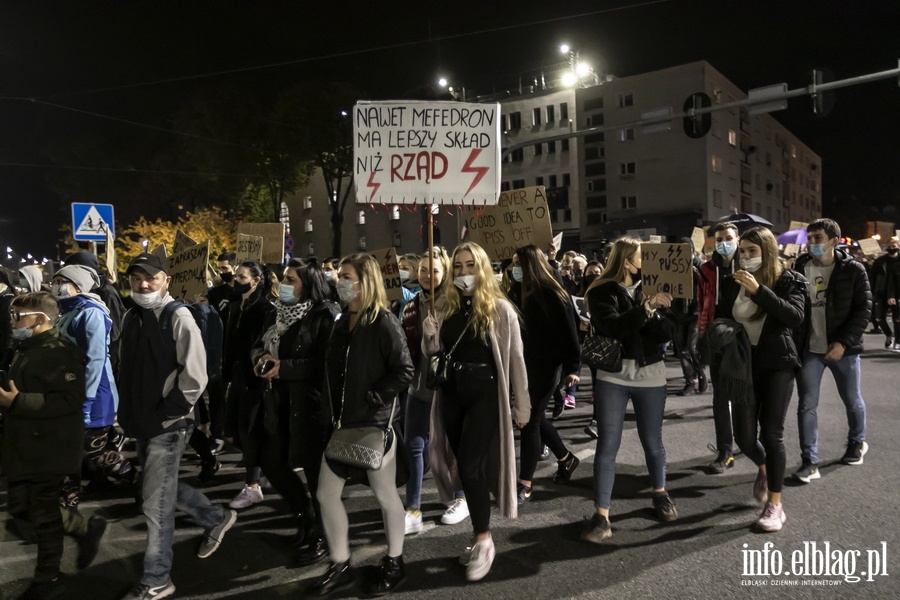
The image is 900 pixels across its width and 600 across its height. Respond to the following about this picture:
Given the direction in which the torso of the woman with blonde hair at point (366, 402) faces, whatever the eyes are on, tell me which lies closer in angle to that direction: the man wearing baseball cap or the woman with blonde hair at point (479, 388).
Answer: the man wearing baseball cap

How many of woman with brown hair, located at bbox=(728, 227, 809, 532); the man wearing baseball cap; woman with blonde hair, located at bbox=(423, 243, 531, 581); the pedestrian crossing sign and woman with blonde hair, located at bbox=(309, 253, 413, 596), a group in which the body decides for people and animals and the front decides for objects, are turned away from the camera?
0

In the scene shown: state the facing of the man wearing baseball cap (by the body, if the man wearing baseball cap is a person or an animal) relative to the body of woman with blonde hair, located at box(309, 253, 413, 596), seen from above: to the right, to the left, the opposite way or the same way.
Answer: the same way

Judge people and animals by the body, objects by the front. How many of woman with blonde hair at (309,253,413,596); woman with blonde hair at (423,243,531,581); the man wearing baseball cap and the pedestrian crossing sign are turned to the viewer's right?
0

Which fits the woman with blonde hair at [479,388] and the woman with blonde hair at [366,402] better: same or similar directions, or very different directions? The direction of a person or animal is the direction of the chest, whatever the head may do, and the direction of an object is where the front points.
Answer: same or similar directions

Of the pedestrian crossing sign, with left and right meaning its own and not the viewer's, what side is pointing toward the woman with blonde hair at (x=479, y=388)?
front

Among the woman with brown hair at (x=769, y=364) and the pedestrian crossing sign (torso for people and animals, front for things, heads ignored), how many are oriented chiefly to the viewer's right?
0

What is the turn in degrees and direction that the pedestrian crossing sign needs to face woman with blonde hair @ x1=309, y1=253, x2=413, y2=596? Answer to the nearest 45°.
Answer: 0° — it already faces them

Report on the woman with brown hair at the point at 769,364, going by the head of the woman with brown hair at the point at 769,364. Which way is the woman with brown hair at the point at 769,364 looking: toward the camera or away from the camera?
toward the camera

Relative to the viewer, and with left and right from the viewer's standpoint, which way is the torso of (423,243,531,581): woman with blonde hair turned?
facing the viewer and to the left of the viewer

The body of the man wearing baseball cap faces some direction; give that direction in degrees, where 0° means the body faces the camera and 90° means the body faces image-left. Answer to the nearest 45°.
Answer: approximately 45°

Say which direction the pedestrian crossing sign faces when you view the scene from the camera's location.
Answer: facing the viewer

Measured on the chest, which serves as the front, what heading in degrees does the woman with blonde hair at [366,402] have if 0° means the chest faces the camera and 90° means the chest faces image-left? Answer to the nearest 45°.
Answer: approximately 45°

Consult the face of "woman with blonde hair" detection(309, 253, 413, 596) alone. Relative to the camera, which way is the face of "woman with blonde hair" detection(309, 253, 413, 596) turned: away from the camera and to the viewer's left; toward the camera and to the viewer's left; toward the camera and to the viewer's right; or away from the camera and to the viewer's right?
toward the camera and to the viewer's left

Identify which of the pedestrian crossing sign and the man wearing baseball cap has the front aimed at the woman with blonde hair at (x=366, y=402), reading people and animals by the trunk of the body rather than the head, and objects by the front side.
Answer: the pedestrian crossing sign

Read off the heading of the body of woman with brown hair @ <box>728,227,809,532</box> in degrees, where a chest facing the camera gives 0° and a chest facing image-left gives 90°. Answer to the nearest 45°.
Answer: approximately 45°

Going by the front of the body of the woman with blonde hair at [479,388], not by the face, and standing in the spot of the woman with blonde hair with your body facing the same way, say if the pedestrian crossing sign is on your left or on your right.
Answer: on your right
